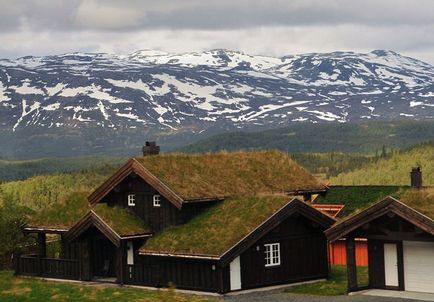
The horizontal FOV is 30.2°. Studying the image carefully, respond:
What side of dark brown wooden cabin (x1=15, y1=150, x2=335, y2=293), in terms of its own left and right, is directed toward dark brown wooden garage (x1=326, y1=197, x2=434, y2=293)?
left

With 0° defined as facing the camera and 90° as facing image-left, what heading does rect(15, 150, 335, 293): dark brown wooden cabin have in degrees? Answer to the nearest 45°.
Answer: approximately 45°
